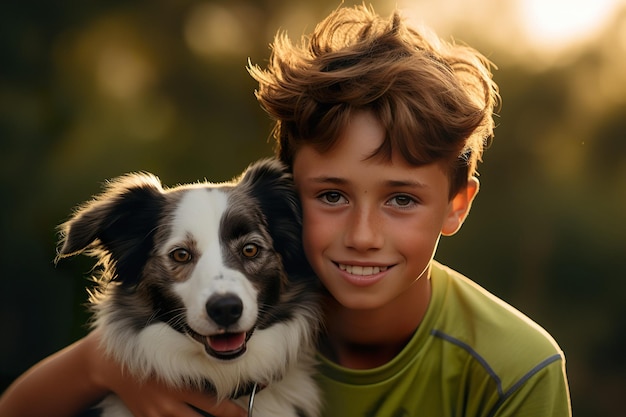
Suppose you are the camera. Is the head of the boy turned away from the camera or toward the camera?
toward the camera

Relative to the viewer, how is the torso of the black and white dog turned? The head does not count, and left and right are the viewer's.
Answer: facing the viewer
